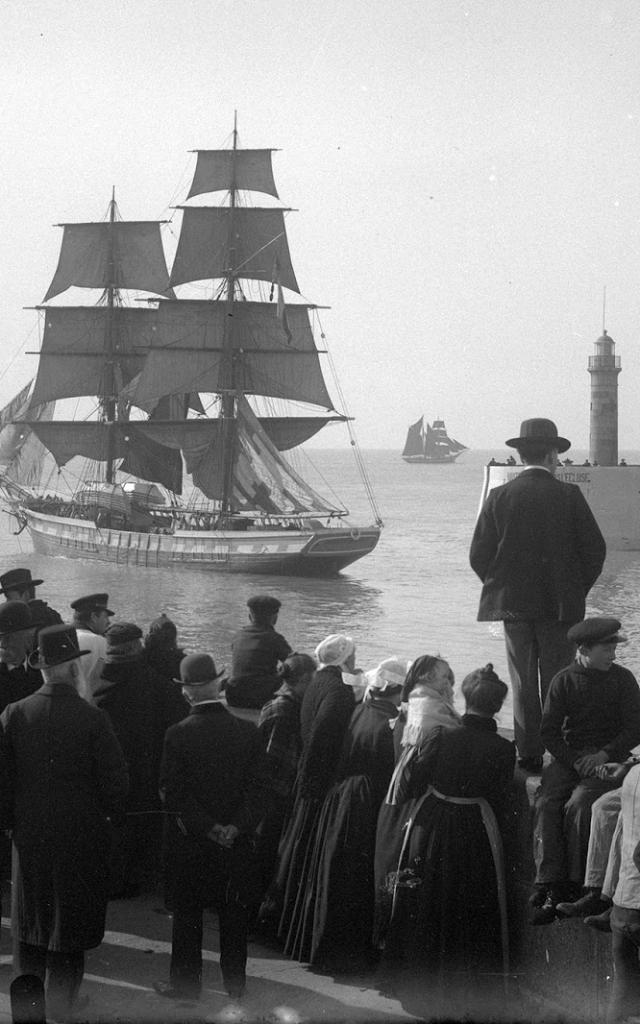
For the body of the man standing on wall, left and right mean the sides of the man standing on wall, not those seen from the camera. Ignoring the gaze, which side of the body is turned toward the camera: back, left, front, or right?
back

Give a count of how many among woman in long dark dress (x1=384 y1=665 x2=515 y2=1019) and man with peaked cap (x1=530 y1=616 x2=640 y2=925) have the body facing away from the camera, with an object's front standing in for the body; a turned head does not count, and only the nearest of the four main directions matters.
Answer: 1

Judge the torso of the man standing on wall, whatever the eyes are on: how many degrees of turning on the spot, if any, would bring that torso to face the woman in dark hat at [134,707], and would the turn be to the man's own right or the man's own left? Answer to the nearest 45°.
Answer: approximately 90° to the man's own left

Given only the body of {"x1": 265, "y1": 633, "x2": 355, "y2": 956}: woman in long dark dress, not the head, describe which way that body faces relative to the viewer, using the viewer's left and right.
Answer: facing away from the viewer and to the right of the viewer

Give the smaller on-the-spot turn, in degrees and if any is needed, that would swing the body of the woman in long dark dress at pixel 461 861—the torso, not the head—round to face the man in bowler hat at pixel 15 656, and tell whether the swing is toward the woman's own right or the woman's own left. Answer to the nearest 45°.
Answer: approximately 90° to the woman's own left

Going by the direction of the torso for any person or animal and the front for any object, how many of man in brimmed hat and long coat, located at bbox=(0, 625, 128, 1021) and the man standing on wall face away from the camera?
2

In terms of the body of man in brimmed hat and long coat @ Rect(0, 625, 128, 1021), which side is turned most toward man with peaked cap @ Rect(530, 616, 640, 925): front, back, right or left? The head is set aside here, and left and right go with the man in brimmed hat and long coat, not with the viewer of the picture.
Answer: right

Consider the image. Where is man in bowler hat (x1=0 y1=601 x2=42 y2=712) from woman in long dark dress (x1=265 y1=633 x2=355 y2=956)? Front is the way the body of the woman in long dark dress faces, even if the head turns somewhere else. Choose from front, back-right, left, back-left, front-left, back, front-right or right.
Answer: back-left

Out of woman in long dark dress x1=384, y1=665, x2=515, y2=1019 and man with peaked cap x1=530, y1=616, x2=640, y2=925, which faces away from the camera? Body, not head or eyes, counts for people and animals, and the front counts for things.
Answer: the woman in long dark dress

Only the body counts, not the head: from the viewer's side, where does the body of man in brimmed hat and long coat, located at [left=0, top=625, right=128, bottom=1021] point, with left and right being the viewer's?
facing away from the viewer

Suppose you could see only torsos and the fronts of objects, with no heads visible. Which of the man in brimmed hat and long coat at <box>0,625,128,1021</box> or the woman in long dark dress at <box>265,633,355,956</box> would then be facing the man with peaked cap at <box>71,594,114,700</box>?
the man in brimmed hat and long coat

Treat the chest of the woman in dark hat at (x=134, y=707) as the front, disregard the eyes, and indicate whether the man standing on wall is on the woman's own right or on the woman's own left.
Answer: on the woman's own right

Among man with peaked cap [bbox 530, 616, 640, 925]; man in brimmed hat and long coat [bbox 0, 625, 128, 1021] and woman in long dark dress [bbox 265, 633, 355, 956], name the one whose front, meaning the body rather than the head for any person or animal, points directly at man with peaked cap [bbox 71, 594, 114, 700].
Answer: the man in brimmed hat and long coat

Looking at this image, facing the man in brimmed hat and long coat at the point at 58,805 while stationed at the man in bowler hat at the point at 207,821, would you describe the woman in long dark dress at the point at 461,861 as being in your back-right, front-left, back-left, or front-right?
back-left

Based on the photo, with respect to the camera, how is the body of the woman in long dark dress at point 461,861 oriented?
away from the camera

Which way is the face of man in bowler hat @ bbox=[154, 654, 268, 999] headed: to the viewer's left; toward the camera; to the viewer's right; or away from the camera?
away from the camera
